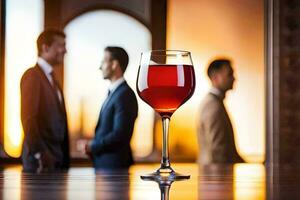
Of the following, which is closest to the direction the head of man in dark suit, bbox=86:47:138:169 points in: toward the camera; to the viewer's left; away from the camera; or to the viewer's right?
to the viewer's left

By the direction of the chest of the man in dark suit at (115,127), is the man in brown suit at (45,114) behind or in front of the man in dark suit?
in front

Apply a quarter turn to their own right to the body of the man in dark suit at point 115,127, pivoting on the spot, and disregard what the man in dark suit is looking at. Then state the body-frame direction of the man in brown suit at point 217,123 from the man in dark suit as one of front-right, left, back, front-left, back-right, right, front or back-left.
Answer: front-right

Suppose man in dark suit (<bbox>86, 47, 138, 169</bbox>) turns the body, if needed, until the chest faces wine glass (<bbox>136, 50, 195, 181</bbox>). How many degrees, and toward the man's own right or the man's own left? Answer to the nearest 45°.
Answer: approximately 90° to the man's own left

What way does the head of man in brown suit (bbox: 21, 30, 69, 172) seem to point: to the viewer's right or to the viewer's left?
to the viewer's right

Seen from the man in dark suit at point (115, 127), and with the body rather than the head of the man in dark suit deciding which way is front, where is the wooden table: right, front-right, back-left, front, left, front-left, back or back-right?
left

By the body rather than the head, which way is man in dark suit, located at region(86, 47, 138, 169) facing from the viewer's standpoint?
to the viewer's left
